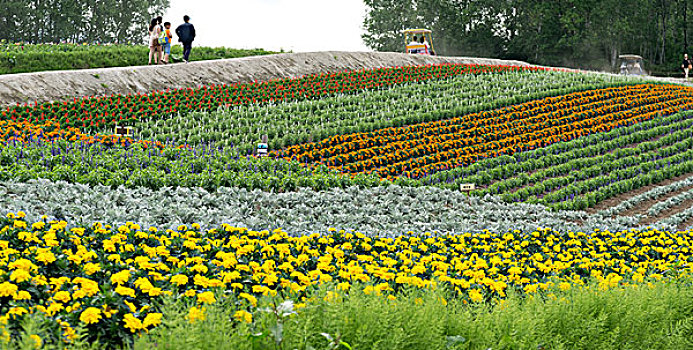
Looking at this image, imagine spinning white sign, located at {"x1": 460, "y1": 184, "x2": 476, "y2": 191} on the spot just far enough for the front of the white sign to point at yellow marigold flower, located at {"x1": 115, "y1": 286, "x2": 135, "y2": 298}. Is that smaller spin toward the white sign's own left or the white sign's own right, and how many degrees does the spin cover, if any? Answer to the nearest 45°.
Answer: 0° — it already faces it

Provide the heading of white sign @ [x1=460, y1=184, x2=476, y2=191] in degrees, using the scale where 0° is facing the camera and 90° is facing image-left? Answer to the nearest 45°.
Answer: approximately 0°

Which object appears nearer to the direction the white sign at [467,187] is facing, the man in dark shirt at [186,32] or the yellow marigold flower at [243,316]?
the yellow marigold flower

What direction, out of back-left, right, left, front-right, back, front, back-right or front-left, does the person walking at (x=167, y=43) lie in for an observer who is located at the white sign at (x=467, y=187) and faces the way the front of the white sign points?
back-right

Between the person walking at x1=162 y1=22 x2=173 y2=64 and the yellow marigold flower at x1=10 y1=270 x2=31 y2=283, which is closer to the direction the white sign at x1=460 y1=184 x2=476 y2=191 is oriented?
the yellow marigold flower

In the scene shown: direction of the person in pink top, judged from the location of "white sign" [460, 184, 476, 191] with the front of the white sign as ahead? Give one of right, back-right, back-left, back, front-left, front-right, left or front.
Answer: back-right

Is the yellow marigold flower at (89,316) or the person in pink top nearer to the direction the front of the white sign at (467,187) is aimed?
the yellow marigold flower

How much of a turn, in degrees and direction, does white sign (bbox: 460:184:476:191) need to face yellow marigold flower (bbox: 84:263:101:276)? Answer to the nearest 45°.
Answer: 0° — it already faces it
